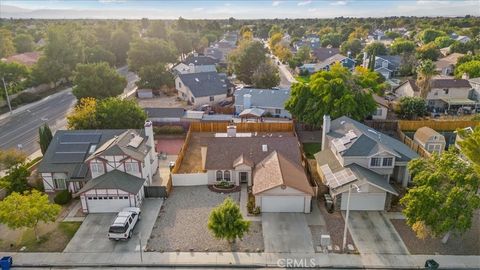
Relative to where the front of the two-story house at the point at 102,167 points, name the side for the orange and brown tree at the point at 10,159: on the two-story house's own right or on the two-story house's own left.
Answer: on the two-story house's own right

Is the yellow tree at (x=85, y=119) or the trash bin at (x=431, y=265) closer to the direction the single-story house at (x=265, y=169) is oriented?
the trash bin

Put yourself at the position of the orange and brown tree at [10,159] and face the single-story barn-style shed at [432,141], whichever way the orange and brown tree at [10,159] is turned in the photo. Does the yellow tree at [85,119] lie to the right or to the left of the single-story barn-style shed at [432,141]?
left

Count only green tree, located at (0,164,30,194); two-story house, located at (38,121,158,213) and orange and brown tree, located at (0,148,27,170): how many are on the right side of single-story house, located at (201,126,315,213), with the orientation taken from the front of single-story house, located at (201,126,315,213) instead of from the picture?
3

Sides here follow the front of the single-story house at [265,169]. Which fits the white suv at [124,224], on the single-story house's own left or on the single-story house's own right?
on the single-story house's own right

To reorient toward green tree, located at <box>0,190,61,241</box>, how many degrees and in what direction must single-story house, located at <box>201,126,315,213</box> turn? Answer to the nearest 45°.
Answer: approximately 45° to its right

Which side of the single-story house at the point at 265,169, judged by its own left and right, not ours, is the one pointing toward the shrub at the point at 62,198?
right

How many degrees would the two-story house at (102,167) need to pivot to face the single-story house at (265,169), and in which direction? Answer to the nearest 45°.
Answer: approximately 90° to its left

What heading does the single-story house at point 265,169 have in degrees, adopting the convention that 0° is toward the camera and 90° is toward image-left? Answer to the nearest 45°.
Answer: approximately 0°

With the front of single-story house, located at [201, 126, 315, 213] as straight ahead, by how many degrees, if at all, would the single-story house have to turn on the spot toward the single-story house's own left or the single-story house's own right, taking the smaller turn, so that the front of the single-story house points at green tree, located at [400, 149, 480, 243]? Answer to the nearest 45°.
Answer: approximately 45° to the single-story house's own left

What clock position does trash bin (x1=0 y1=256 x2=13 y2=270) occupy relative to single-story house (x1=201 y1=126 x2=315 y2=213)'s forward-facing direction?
The trash bin is roughly at 2 o'clock from the single-story house.

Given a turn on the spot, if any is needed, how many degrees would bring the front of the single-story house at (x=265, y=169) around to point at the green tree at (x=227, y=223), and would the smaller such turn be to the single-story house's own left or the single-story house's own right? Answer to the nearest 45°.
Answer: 0° — it already faces it
